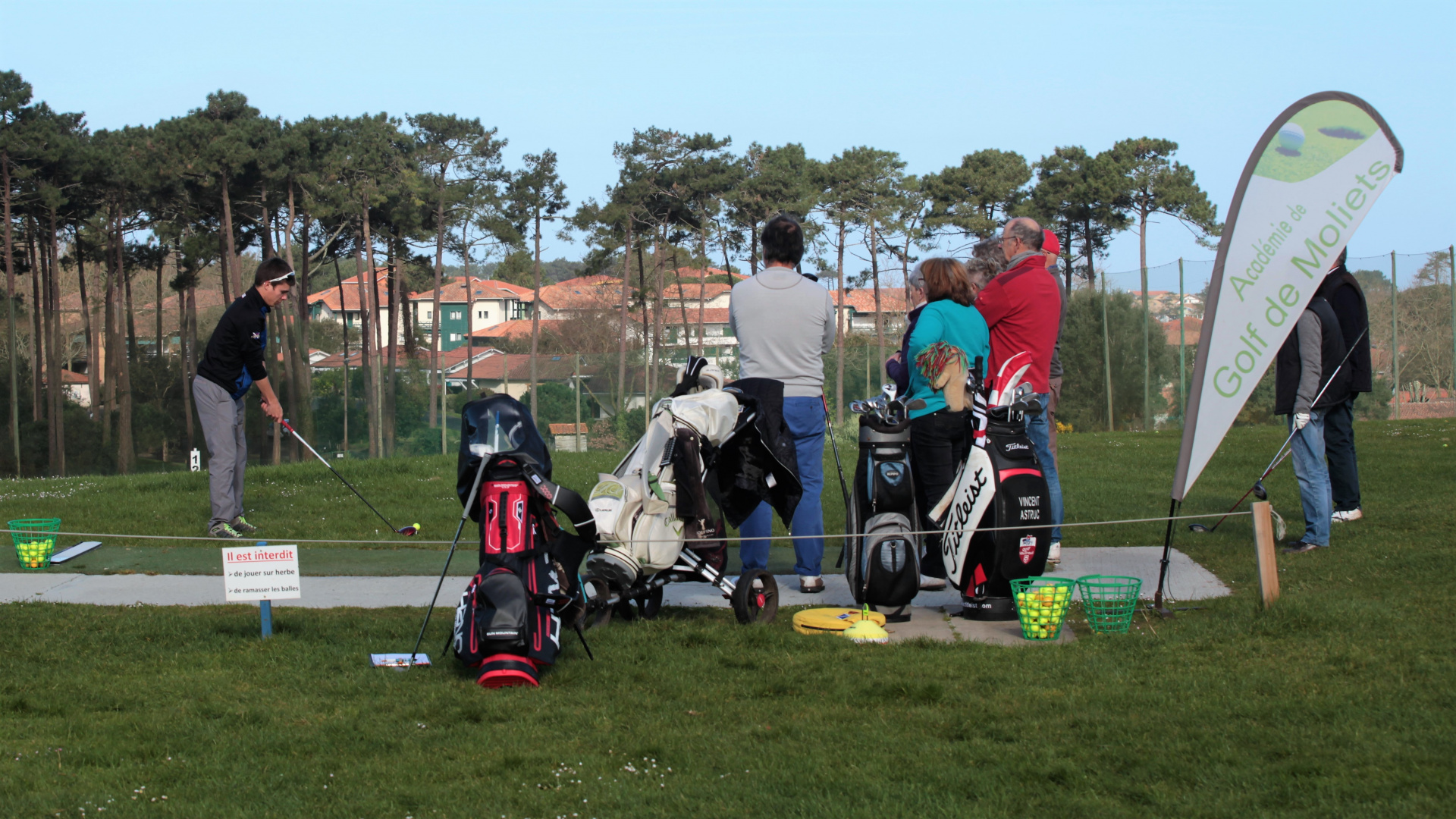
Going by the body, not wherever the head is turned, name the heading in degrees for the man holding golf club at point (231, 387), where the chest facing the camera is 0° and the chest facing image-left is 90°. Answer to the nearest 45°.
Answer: approximately 270°

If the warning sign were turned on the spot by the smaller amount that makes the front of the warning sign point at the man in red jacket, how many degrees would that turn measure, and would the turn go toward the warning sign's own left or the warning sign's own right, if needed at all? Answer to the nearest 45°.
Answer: approximately 90° to the warning sign's own left

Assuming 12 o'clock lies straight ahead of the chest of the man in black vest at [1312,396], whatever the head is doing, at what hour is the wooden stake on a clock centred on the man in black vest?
The wooden stake is roughly at 9 o'clock from the man in black vest.

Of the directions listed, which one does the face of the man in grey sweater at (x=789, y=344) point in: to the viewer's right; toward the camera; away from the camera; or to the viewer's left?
away from the camera

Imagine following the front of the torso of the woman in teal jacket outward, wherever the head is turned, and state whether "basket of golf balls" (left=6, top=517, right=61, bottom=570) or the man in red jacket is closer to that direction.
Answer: the basket of golf balls

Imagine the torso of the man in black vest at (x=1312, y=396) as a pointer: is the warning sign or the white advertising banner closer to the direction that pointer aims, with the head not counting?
the warning sign

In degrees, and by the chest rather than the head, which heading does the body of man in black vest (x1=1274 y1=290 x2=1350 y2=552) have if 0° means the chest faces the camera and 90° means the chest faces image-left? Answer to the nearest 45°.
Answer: approximately 90°

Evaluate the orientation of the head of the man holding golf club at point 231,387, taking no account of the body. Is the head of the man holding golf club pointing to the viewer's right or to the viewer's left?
to the viewer's right

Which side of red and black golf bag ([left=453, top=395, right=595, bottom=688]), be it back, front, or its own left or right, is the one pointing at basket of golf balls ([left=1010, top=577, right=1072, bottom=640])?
left

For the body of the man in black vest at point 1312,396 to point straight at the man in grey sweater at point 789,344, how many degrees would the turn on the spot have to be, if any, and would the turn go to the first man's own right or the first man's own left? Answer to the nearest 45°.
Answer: approximately 45° to the first man's own left
